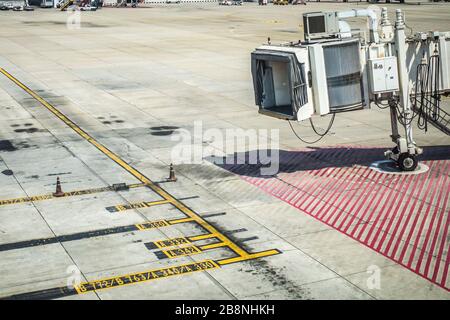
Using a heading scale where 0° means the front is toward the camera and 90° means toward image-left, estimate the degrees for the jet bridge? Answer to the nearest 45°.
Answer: approximately 45°

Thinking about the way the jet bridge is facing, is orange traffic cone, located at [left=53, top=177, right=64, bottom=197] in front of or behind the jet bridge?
in front
